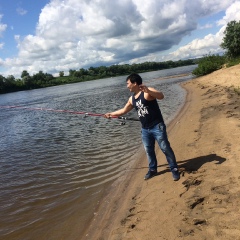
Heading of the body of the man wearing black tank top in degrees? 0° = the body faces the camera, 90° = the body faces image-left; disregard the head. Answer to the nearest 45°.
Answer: approximately 45°

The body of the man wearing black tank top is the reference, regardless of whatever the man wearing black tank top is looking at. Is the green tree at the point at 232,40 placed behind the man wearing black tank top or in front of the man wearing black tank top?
behind
